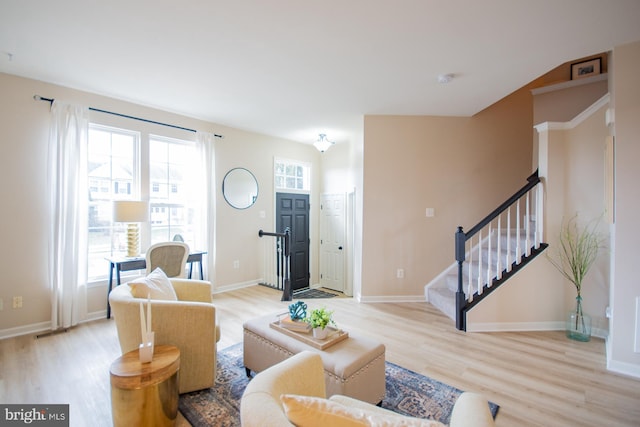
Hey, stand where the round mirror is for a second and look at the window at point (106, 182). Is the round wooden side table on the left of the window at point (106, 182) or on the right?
left

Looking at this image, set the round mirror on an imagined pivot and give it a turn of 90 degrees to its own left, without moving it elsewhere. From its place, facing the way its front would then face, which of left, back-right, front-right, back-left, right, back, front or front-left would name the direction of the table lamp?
back

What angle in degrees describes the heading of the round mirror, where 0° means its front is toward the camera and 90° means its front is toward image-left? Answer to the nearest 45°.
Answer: approximately 315°

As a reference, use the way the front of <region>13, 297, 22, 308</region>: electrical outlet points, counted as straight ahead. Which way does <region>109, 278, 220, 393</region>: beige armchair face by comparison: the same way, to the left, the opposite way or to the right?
to the left

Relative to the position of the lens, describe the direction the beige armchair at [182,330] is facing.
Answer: facing to the right of the viewer

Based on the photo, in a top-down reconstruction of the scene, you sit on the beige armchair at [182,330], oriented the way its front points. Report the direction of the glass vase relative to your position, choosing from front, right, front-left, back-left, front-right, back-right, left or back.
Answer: front

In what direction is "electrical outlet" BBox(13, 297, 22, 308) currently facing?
toward the camera

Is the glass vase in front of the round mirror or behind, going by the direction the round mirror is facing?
in front

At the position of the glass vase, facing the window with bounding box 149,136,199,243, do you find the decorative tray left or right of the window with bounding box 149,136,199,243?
left

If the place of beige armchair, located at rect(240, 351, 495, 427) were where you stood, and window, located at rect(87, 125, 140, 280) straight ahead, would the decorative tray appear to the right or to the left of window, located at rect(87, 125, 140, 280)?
right

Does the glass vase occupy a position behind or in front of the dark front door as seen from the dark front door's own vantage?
in front

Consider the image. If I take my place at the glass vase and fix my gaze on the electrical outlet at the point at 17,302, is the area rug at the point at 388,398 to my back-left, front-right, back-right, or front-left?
front-left
